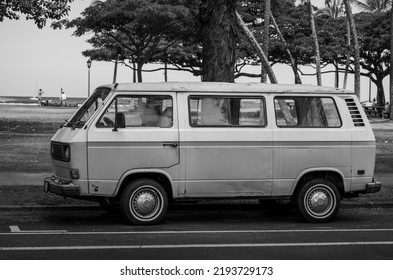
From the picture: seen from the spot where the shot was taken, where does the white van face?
facing to the left of the viewer
